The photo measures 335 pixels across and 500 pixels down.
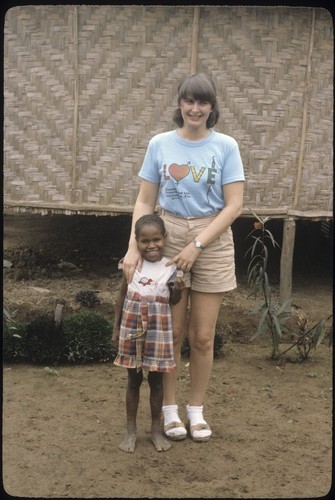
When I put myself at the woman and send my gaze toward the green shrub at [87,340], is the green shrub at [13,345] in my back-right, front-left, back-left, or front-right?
front-left

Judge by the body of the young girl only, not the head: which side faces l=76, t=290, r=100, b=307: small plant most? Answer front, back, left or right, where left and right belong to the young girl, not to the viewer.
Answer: back

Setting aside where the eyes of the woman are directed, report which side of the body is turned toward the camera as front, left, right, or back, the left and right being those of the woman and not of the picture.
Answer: front

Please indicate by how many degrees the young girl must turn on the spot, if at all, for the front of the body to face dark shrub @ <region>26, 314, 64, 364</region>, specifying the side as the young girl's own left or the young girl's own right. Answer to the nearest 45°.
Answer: approximately 135° to the young girl's own right

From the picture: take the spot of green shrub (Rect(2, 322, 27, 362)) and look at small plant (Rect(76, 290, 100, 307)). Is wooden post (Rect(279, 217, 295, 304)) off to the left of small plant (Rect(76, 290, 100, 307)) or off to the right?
right

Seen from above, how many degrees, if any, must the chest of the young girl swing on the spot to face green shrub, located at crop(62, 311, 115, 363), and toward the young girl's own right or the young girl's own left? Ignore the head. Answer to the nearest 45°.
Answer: approximately 180°

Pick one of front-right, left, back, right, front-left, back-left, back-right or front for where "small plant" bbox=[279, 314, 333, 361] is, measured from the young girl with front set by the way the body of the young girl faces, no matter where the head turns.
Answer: back-left

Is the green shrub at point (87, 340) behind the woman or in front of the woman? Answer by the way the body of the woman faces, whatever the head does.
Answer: behind

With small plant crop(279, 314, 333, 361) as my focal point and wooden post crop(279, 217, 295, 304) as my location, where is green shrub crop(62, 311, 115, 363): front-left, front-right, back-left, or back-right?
front-right
